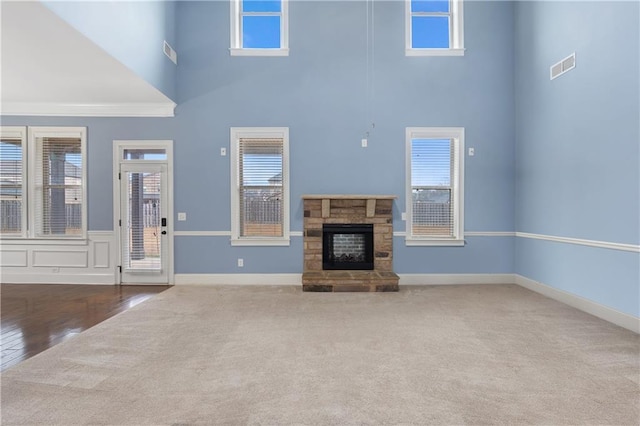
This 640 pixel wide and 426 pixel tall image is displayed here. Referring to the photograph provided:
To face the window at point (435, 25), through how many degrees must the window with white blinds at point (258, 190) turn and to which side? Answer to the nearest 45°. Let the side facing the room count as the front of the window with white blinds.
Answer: approximately 90° to its left

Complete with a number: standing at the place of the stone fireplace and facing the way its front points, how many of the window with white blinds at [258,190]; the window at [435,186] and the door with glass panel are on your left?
1

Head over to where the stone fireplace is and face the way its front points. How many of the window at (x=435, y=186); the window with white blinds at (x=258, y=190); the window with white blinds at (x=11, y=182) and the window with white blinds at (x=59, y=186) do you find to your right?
3

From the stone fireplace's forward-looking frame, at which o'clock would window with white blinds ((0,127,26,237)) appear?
The window with white blinds is roughly at 3 o'clock from the stone fireplace.

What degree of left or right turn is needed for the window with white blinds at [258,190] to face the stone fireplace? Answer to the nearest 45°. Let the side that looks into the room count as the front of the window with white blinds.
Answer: approximately 90° to its left

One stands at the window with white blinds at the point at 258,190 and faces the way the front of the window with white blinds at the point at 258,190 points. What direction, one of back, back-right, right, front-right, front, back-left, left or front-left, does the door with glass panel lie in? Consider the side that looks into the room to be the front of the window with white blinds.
right

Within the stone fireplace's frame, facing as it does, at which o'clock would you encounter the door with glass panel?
The door with glass panel is roughly at 3 o'clock from the stone fireplace.

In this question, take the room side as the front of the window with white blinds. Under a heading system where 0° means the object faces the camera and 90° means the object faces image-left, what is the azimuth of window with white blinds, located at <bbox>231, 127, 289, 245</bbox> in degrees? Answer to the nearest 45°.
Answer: approximately 0°

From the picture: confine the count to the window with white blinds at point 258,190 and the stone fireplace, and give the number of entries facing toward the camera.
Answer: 2

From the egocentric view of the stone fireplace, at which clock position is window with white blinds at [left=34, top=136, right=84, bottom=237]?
The window with white blinds is roughly at 3 o'clock from the stone fireplace.
